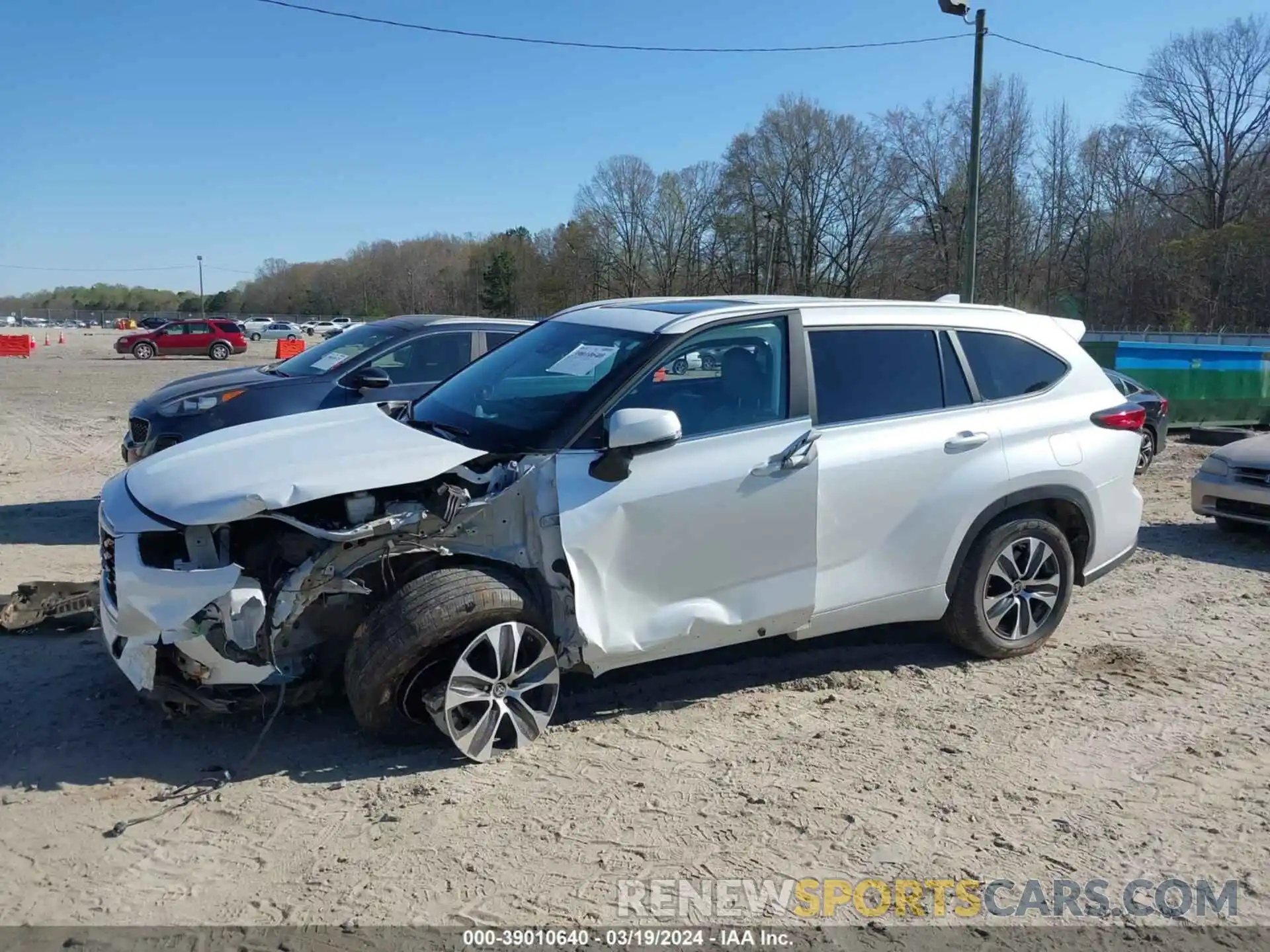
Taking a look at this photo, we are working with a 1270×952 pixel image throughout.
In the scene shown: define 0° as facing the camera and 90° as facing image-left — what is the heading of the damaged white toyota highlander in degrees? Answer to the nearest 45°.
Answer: approximately 45°

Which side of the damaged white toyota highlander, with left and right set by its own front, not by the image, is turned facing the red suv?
right

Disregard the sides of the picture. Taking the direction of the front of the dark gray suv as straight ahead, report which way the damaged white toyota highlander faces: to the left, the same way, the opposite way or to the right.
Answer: the same way

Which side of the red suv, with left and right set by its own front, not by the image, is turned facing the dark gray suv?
left

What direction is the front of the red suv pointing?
to the viewer's left

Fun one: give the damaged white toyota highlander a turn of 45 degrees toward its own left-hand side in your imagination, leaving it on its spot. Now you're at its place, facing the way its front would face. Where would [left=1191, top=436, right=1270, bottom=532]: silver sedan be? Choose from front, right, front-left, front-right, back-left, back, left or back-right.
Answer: back-left

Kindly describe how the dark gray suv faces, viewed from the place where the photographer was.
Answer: facing the viewer and to the left of the viewer

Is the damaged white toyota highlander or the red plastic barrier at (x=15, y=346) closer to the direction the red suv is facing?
the red plastic barrier

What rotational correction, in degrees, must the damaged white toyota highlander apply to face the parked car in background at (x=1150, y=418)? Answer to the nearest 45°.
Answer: approximately 180°

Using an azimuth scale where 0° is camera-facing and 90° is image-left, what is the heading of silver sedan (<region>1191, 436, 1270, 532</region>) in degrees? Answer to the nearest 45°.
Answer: approximately 45°
